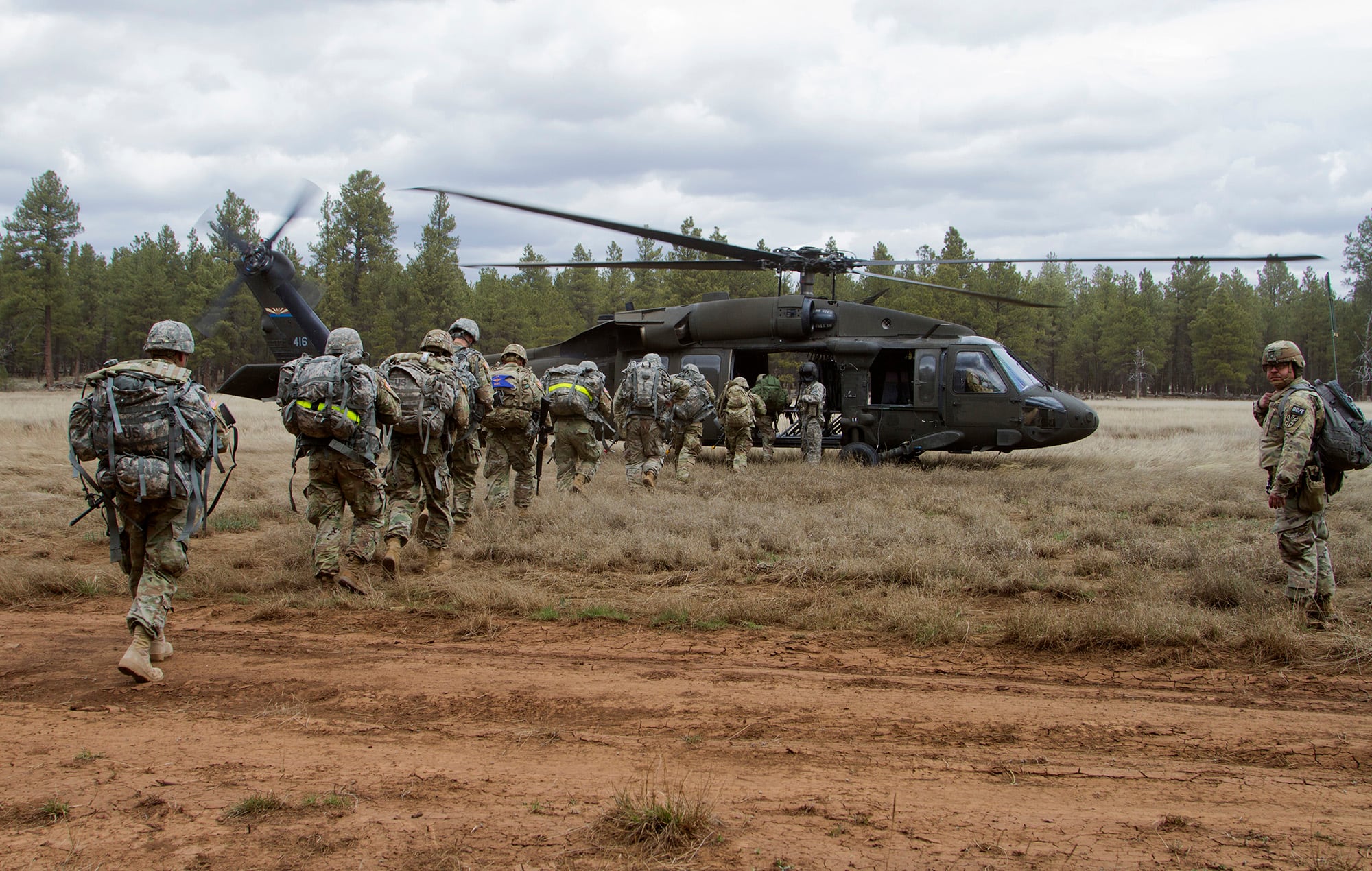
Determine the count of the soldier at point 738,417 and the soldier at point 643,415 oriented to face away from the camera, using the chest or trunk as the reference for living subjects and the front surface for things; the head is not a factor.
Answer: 2

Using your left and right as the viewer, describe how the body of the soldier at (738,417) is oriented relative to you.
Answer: facing away from the viewer

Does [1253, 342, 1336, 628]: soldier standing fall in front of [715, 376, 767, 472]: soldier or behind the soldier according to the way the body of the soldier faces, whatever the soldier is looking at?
behind

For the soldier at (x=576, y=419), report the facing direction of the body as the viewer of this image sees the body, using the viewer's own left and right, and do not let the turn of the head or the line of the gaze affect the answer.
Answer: facing away from the viewer and to the right of the viewer

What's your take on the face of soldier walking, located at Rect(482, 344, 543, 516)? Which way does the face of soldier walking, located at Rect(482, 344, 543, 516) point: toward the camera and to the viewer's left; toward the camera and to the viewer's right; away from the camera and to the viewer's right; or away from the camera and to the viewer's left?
away from the camera and to the viewer's right

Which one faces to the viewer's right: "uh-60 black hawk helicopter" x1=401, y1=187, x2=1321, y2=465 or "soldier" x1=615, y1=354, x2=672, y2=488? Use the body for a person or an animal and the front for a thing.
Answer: the uh-60 black hawk helicopter

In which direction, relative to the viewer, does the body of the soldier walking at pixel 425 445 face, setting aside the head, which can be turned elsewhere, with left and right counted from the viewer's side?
facing away from the viewer and to the right of the viewer

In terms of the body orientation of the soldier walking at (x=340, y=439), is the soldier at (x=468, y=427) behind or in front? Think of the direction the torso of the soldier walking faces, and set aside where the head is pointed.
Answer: in front

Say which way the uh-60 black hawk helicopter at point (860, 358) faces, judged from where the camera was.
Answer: facing to the right of the viewer

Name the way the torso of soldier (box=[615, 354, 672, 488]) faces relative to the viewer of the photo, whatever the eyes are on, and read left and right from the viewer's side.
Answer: facing away from the viewer

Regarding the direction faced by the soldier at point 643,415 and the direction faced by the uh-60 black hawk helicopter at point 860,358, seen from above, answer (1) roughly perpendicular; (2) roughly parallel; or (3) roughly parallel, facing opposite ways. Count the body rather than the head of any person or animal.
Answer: roughly perpendicular

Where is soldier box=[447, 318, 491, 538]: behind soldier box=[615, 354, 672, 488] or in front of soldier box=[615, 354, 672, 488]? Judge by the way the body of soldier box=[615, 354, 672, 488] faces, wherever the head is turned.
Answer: behind

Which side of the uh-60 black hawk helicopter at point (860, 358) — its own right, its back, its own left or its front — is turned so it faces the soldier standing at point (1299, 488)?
right

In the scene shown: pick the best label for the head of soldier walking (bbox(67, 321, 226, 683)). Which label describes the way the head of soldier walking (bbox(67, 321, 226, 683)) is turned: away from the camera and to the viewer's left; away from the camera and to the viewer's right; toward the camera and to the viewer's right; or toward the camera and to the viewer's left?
away from the camera and to the viewer's right

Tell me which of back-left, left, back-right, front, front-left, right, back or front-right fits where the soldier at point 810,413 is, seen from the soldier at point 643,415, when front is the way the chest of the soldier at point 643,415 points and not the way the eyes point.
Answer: front-right
